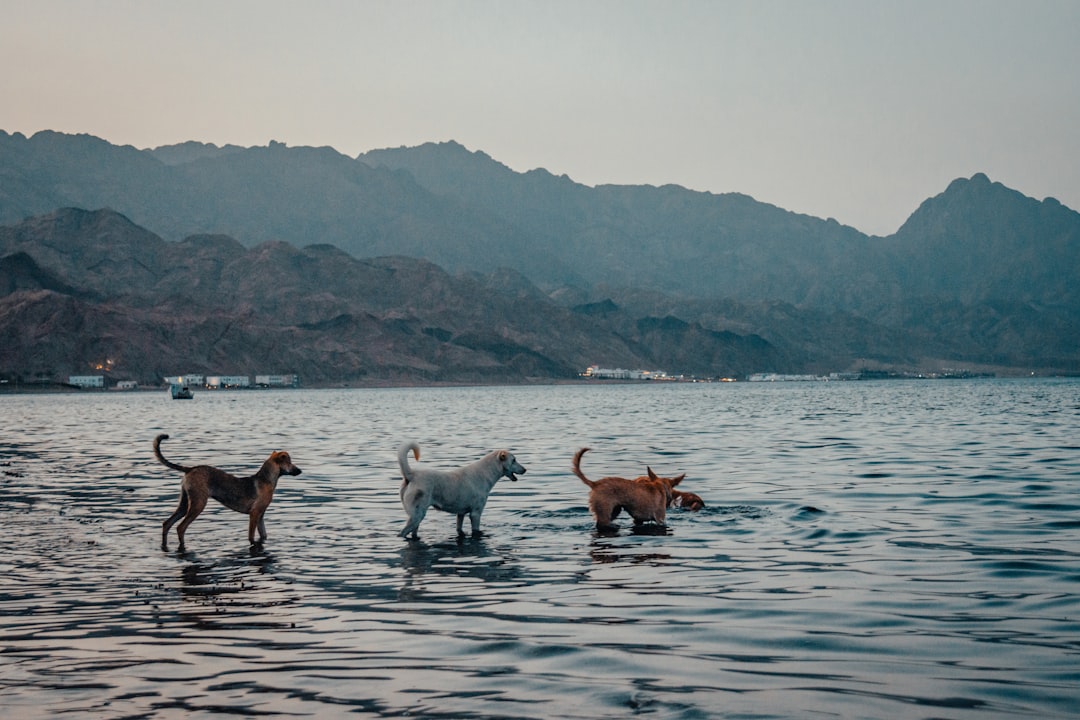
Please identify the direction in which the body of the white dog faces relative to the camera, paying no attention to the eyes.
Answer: to the viewer's right

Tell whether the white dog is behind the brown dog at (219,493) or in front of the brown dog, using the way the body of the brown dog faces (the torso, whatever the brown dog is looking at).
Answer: in front

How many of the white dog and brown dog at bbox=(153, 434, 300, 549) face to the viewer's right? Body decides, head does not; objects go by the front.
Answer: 2

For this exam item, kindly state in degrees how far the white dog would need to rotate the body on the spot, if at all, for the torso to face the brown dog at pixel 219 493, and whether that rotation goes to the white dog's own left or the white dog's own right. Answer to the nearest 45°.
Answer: approximately 180°

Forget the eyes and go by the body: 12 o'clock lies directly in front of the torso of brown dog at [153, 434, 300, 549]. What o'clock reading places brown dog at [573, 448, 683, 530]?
brown dog at [573, 448, 683, 530] is roughly at 12 o'clock from brown dog at [153, 434, 300, 549].

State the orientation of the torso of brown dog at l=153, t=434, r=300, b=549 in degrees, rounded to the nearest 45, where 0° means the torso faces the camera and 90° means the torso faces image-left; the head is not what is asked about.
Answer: approximately 270°
